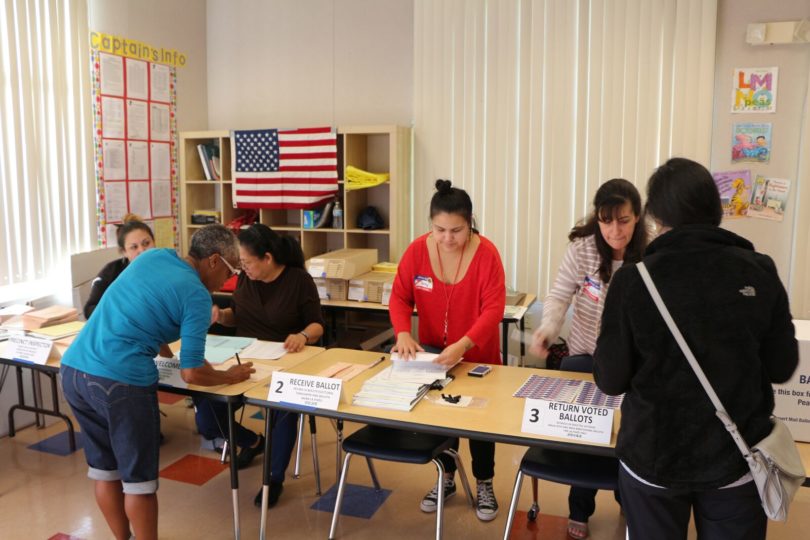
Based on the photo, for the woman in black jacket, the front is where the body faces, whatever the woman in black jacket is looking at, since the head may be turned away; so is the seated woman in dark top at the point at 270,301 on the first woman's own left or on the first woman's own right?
on the first woman's own left

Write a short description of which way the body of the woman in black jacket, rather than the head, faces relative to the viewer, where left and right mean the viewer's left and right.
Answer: facing away from the viewer

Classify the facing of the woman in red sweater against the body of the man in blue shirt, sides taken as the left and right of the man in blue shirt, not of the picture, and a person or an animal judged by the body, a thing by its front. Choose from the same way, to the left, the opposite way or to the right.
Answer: the opposite way

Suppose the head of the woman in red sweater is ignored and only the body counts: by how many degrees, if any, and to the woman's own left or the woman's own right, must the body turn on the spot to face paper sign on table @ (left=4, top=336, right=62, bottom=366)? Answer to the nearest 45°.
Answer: approximately 90° to the woman's own right

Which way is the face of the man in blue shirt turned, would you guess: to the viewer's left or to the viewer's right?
to the viewer's right

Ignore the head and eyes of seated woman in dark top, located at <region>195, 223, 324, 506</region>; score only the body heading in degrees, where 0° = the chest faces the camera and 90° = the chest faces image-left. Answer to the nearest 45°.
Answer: approximately 45°

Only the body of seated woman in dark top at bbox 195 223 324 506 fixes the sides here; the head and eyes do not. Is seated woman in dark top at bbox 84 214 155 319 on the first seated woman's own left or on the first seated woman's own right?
on the first seated woman's own right

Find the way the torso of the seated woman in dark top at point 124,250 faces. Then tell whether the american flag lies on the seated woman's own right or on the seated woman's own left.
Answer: on the seated woman's own left

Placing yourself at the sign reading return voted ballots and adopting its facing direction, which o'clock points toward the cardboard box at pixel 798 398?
The cardboard box is roughly at 9 o'clock from the sign reading return voted ballots.

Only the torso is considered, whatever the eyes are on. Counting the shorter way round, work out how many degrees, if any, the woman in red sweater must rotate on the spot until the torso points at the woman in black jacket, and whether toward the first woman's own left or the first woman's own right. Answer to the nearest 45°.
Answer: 0° — they already face them
